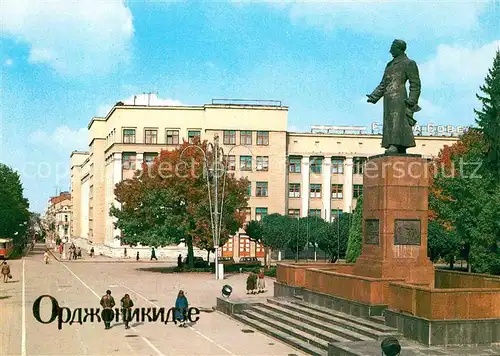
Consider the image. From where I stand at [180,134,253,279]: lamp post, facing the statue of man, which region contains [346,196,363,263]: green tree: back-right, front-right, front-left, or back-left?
front-left

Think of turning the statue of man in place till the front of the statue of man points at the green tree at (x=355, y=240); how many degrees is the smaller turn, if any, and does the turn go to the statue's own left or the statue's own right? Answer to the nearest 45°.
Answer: approximately 135° to the statue's own right

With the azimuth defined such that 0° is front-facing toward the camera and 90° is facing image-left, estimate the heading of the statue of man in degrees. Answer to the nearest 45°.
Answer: approximately 45°

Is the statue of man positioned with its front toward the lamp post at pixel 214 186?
no

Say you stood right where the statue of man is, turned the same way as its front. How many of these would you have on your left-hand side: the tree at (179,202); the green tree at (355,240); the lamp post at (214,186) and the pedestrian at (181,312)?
0

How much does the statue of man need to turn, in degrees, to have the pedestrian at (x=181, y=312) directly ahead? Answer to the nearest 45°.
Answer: approximately 45° to its right

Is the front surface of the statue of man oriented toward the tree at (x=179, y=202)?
no
